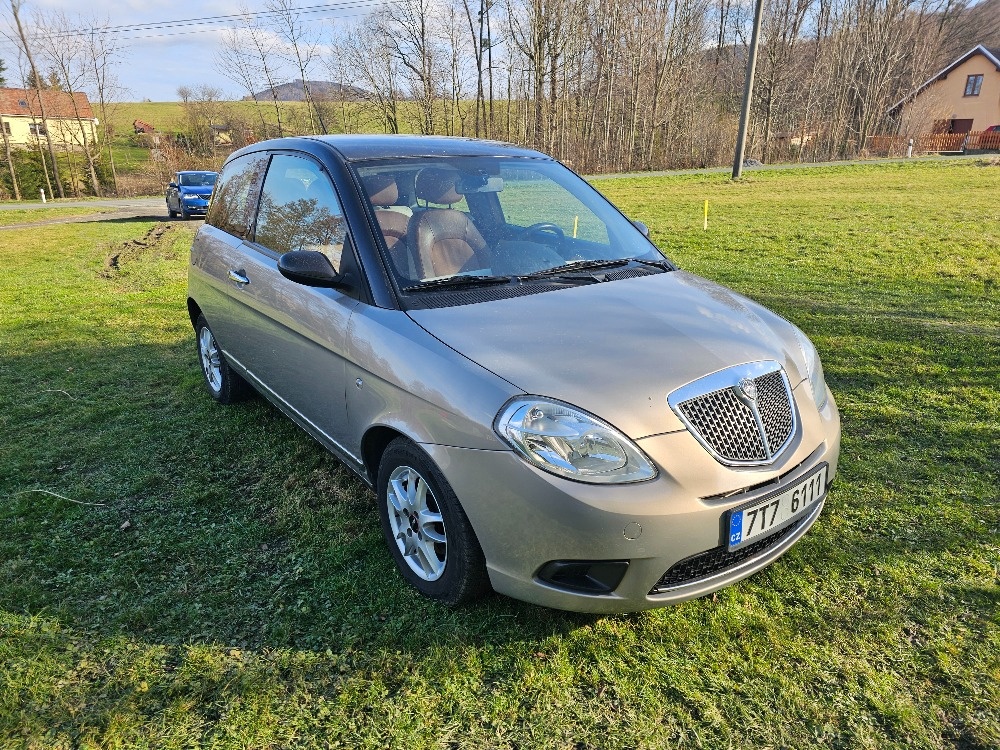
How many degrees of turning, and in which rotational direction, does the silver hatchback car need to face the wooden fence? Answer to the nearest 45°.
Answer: approximately 90° to its left

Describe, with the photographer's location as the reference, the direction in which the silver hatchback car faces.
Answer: facing the viewer and to the right of the viewer

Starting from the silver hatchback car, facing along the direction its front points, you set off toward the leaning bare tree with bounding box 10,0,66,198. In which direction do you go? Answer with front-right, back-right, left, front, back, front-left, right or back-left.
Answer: back

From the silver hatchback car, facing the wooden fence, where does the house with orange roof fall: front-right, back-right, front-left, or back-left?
front-left

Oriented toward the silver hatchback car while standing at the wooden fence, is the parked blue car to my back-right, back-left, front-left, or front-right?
front-right

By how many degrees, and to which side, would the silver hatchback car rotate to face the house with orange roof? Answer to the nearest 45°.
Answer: approximately 180°

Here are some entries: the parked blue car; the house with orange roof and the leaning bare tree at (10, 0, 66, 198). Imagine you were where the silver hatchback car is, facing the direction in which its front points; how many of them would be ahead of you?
0

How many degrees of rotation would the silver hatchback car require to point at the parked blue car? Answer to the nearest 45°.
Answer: approximately 180°
